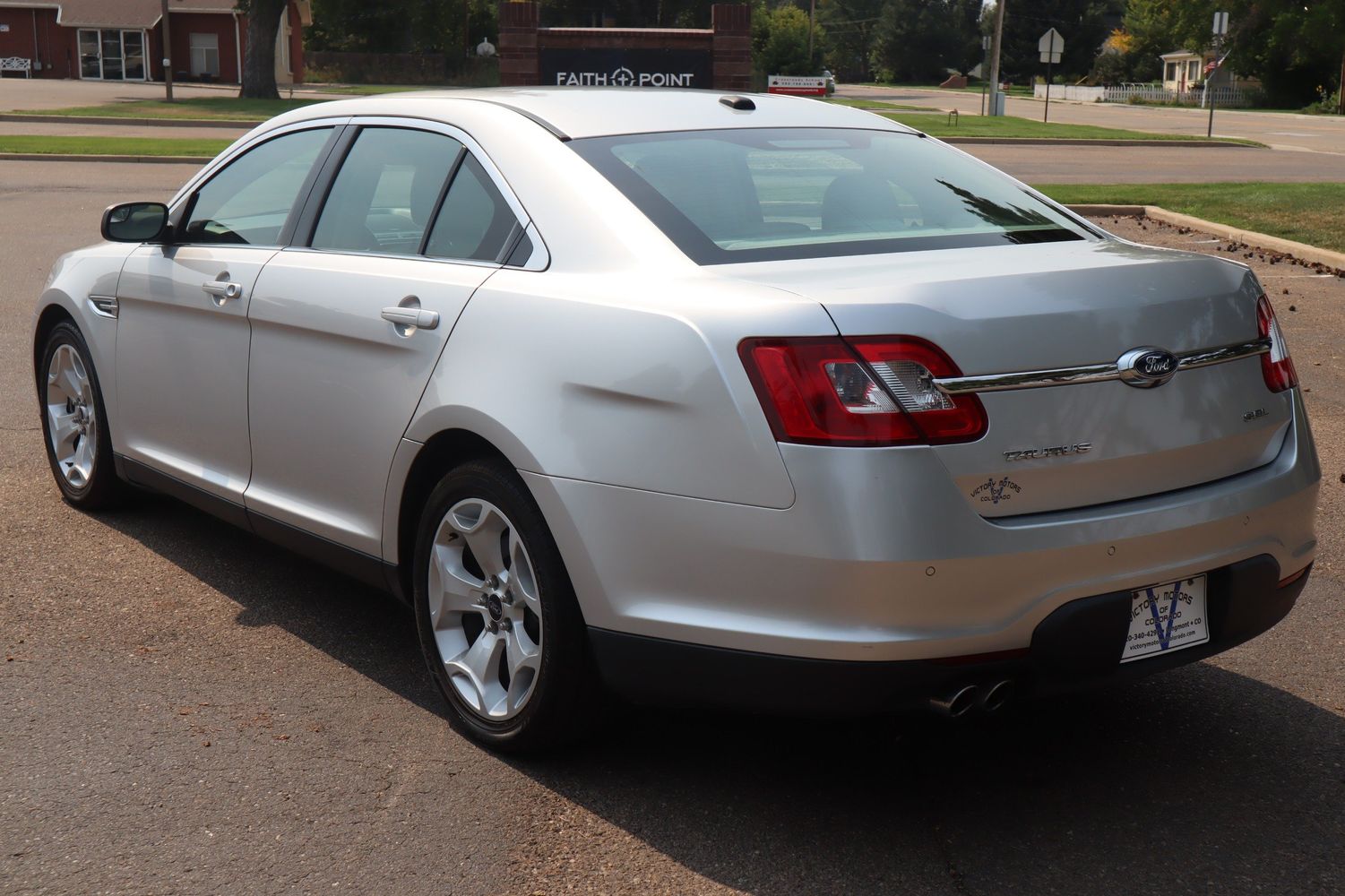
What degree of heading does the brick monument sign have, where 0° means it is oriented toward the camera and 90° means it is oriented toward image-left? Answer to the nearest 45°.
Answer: approximately 0°

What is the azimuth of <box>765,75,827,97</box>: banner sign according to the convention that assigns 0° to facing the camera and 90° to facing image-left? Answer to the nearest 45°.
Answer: approximately 0°

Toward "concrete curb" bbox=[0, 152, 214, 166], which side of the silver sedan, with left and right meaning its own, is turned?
front

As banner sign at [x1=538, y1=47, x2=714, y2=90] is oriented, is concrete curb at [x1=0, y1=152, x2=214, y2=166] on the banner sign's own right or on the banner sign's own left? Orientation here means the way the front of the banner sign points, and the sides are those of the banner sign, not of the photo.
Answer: on the banner sign's own right

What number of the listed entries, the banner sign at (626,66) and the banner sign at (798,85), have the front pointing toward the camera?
2

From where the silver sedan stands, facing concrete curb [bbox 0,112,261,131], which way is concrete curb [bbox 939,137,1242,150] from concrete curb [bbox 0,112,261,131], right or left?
right

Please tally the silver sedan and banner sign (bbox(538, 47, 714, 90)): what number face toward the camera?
1

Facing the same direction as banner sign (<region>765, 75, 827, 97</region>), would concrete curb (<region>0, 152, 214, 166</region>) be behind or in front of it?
in front

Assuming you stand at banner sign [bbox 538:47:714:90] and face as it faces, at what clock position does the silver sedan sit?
The silver sedan is roughly at 12 o'clock from the banner sign.
